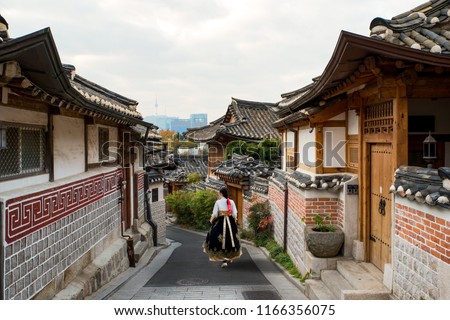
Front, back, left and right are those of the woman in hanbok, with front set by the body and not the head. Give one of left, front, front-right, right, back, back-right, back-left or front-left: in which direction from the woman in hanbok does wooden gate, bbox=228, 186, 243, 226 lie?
front

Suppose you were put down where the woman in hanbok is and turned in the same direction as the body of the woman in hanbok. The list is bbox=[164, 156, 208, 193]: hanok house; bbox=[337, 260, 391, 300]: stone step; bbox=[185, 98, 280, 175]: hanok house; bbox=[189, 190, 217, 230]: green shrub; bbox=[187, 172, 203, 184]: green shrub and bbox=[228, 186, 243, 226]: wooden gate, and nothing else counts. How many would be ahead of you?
5

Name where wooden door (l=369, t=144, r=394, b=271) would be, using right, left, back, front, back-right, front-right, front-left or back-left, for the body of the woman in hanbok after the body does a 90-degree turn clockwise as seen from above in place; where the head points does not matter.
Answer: front-right

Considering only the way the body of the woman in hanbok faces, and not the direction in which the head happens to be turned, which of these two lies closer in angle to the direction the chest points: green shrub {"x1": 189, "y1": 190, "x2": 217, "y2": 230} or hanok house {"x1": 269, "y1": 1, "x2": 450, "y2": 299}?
the green shrub

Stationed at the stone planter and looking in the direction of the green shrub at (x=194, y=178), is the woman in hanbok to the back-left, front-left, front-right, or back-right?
front-left

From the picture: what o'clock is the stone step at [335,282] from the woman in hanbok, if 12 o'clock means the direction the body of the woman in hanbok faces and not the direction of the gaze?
The stone step is roughly at 5 o'clock from the woman in hanbok.

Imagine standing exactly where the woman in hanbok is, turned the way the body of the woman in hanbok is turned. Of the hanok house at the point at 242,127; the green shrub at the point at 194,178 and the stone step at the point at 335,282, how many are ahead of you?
2

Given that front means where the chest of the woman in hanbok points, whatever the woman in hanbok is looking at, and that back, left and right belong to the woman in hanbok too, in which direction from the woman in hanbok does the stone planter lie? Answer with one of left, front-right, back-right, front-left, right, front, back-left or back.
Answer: back-right

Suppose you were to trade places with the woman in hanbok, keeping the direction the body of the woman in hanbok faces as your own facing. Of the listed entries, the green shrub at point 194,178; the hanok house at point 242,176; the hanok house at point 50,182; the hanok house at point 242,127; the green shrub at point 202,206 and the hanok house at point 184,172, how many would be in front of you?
5

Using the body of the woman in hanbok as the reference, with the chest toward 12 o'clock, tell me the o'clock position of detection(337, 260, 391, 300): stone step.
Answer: The stone step is roughly at 5 o'clock from the woman in hanbok.

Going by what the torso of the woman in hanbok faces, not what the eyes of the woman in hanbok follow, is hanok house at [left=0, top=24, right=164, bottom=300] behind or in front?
behind

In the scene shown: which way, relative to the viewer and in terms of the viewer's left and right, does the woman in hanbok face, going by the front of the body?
facing away from the viewer

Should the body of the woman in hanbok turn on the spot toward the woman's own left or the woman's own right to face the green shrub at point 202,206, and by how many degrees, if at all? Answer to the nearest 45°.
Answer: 0° — they already face it

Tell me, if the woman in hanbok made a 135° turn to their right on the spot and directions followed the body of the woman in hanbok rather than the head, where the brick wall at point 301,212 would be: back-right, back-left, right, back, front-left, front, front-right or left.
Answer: front

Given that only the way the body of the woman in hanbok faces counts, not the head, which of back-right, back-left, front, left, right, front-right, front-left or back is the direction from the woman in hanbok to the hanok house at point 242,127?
front

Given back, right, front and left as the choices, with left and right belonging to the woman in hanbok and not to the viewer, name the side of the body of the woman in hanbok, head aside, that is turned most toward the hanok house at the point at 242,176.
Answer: front
